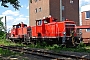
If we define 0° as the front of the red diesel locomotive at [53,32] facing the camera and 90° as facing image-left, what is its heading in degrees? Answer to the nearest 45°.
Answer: approximately 315°
